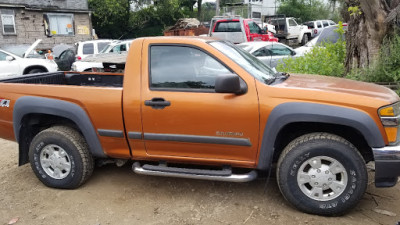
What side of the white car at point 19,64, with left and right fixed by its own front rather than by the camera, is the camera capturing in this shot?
right

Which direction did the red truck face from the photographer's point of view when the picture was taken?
facing away from the viewer and to the right of the viewer

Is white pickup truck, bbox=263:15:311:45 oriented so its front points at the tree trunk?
no

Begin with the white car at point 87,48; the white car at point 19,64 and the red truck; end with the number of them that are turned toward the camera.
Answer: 0

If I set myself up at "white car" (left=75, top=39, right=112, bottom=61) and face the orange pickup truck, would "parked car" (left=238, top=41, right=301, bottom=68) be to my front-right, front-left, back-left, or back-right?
front-left

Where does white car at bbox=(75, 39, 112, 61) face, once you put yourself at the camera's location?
facing away from the viewer and to the right of the viewer

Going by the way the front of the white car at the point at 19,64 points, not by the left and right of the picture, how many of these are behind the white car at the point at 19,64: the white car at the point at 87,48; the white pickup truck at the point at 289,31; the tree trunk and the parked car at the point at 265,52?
0

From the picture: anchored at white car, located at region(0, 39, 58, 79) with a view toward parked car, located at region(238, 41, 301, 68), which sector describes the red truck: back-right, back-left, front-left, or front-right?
front-left
